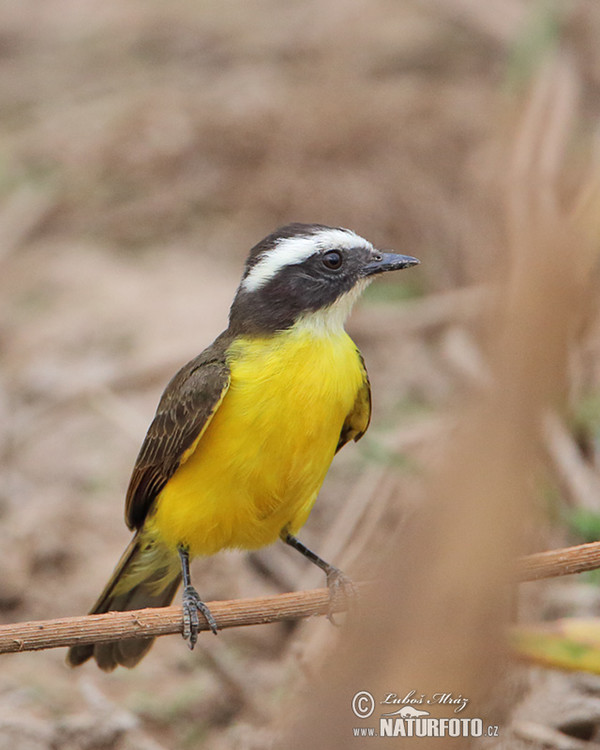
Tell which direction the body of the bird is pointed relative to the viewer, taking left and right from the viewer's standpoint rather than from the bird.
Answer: facing the viewer and to the right of the viewer

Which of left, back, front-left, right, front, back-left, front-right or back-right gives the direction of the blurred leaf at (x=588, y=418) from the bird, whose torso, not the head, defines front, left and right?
left
